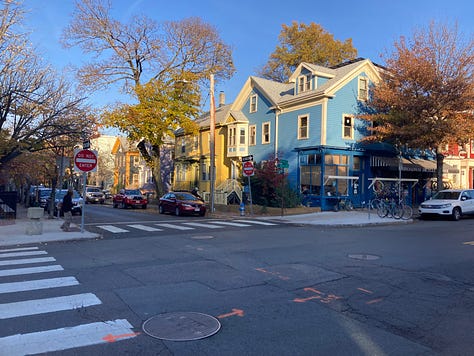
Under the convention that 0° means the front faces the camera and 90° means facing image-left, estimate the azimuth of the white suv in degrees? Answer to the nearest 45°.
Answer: approximately 45°

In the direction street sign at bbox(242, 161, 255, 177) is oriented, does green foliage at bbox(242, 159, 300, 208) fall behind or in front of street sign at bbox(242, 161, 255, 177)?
behind

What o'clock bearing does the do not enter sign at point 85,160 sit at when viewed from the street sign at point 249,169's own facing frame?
The do not enter sign is roughly at 1 o'clock from the street sign.

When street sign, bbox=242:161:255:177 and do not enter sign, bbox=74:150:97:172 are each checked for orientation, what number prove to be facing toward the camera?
2

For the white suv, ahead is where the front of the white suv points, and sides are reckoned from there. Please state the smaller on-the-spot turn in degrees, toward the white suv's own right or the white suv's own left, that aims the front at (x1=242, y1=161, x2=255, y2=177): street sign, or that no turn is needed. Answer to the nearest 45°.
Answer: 0° — it already faces it
